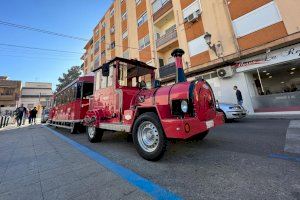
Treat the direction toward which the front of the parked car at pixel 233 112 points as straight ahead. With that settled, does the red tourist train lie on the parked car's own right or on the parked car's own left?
on the parked car's own right

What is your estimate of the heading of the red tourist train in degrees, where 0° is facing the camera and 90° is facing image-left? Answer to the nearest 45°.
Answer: approximately 315°

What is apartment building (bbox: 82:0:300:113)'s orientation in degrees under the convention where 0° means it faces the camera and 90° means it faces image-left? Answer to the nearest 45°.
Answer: approximately 45°

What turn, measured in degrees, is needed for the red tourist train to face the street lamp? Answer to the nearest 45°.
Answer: approximately 90° to its left

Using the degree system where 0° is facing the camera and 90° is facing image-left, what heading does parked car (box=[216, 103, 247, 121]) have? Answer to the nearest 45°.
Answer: approximately 315°
